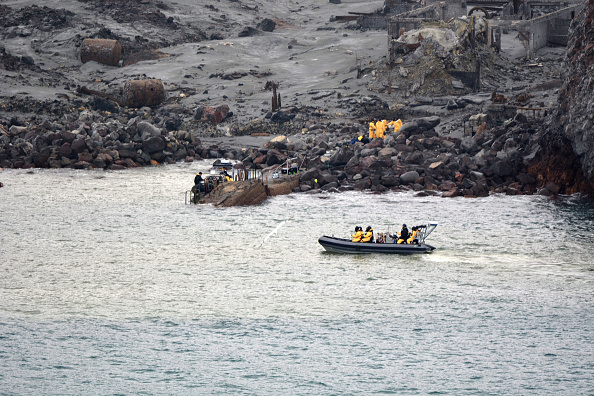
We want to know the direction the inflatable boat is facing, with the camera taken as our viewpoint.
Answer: facing to the left of the viewer

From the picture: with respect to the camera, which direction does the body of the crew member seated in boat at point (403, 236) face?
to the viewer's left
